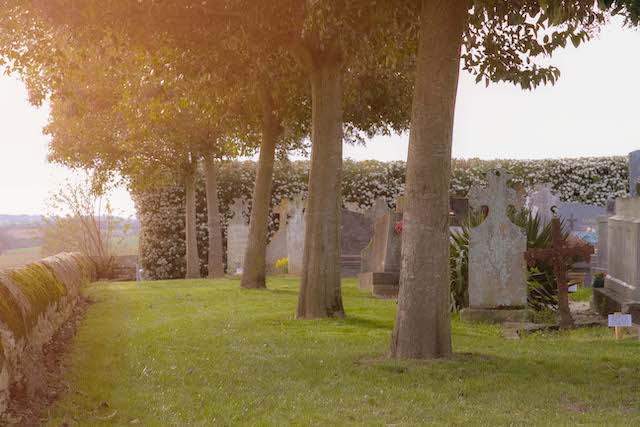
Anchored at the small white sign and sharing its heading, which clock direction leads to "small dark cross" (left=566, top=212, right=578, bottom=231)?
The small dark cross is roughly at 6 o'clock from the small white sign.

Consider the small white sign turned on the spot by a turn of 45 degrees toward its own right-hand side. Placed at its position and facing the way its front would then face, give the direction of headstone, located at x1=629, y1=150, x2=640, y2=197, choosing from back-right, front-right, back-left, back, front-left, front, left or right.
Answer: back-right

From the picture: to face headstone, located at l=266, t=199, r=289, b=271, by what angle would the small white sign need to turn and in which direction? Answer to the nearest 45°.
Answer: approximately 135° to its right

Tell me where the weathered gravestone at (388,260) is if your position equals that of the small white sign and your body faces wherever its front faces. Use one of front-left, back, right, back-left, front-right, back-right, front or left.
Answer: back-right

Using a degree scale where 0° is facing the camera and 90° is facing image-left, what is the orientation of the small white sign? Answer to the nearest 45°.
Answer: approximately 0°

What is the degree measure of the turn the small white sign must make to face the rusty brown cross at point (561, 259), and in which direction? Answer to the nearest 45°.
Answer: approximately 135° to its right

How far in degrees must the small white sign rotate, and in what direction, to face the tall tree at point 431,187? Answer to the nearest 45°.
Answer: approximately 45° to its right

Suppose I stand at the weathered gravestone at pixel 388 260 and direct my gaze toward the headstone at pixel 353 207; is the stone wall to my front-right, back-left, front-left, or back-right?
back-left

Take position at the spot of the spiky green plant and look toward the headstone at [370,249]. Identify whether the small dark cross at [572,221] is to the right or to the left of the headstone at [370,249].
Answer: right

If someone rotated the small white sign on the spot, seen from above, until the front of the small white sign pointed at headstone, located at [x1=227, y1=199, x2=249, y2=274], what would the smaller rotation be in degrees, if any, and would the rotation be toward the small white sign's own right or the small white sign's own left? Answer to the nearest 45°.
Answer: approximately 135° to the small white sign's own right
